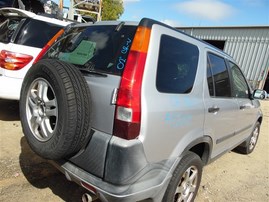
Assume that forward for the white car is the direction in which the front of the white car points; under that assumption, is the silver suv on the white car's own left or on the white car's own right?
on the white car's own right

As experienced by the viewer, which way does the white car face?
facing away from the viewer and to the right of the viewer

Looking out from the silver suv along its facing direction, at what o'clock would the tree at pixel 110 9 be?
The tree is roughly at 10 o'clock from the silver suv.

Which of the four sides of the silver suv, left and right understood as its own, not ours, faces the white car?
left

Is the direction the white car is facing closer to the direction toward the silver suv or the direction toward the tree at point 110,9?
the tree

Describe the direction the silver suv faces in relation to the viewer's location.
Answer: facing away from the viewer and to the right of the viewer
